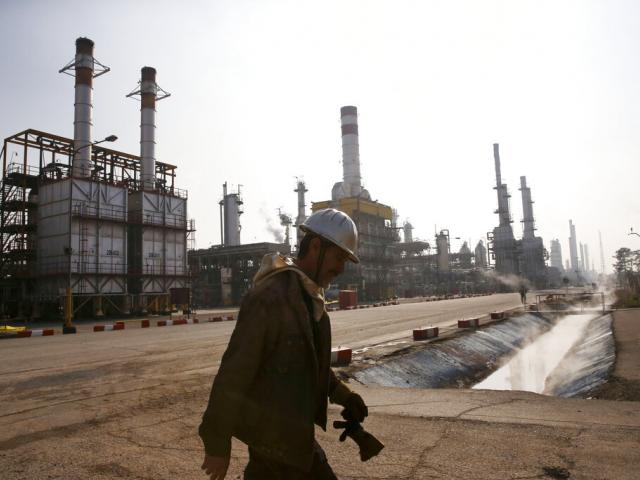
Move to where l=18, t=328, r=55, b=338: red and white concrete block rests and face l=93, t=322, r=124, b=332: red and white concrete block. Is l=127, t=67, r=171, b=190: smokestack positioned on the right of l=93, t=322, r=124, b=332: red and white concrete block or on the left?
left

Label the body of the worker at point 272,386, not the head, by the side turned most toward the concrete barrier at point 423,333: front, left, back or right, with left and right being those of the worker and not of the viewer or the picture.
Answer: left

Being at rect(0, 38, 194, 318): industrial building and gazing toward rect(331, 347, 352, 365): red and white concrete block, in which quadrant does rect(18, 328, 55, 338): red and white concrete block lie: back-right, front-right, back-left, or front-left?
front-right

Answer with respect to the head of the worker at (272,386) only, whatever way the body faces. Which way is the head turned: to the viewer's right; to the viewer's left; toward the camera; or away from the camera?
to the viewer's right

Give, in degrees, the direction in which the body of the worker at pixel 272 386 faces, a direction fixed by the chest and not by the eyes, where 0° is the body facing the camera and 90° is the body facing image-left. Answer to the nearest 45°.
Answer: approximately 270°

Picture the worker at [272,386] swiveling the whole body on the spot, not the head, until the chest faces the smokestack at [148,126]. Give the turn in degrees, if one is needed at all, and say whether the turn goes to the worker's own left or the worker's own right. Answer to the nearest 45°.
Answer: approximately 90° to the worker's own left

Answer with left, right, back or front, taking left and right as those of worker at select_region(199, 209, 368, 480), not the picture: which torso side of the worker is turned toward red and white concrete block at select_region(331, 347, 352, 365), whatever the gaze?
left

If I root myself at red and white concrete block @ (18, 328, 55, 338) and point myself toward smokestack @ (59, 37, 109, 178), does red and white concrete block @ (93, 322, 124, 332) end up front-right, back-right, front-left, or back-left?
front-right
